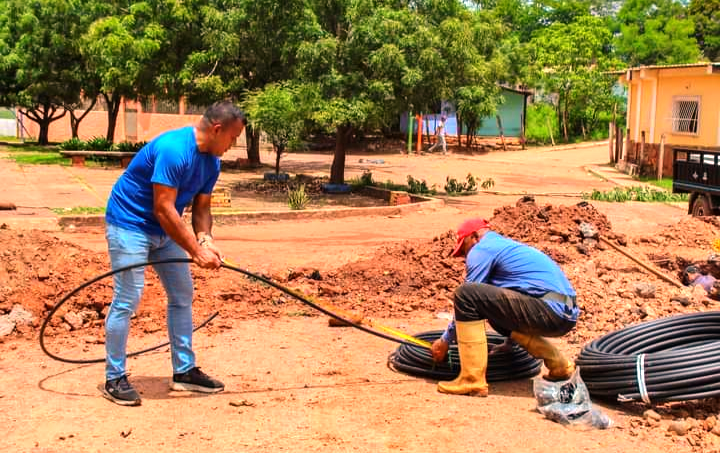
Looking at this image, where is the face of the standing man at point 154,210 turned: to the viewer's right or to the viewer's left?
to the viewer's right

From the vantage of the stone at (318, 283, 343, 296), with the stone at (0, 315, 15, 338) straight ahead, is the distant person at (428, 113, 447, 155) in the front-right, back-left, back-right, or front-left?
back-right

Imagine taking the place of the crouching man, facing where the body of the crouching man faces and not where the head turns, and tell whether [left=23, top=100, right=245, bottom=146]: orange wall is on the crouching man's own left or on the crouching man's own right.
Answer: on the crouching man's own right

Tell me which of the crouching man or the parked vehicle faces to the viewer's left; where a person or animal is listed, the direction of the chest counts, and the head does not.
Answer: the crouching man

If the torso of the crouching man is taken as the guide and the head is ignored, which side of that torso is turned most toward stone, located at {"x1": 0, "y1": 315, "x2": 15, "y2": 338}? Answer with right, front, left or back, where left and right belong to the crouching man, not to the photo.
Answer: front

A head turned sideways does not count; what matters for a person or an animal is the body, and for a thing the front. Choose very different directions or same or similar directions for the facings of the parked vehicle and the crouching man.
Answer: very different directions

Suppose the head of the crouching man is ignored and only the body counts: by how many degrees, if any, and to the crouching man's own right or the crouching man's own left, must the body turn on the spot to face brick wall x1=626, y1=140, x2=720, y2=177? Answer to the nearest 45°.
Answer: approximately 90° to the crouching man's own right

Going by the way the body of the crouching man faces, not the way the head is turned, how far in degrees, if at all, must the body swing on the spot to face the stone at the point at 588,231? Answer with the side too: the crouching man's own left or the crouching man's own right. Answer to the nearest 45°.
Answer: approximately 90° to the crouching man's own right

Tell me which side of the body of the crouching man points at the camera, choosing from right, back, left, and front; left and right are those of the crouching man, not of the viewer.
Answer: left

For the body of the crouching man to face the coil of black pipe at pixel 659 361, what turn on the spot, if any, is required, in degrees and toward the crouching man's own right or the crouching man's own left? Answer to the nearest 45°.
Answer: approximately 180°

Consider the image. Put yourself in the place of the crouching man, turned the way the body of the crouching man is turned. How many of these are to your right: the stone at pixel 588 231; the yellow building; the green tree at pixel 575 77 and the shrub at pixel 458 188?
4

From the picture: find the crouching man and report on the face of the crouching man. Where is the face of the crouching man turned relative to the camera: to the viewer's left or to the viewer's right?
to the viewer's left
